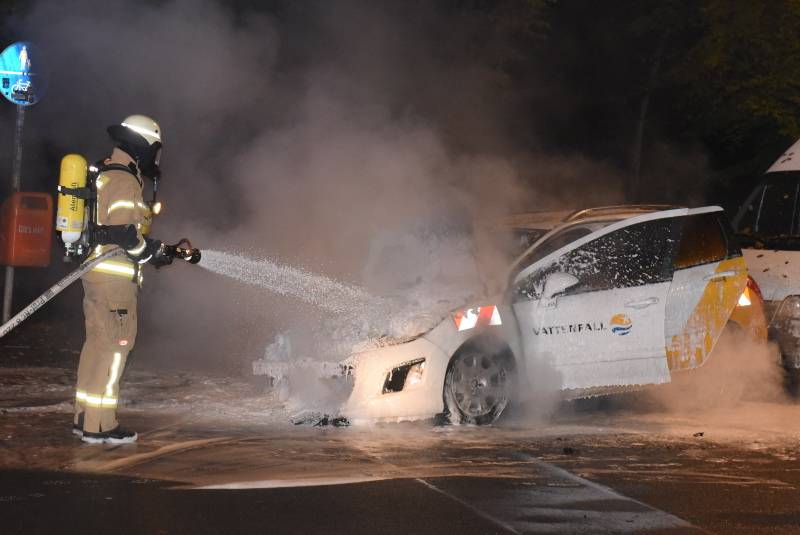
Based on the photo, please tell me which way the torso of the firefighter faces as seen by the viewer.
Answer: to the viewer's right

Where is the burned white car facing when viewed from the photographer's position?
facing the viewer and to the left of the viewer

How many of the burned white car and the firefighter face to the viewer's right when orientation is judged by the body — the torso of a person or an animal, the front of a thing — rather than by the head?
1

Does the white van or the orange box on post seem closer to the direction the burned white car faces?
the orange box on post

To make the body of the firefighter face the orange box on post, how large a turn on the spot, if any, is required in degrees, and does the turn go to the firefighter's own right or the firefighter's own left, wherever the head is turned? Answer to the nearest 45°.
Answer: approximately 90° to the firefighter's own left

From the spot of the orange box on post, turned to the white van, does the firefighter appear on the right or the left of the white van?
right

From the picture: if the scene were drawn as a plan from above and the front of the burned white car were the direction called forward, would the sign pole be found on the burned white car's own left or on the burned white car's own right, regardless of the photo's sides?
on the burned white car's own right

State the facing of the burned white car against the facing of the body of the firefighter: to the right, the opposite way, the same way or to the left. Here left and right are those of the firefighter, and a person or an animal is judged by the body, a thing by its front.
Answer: the opposite way

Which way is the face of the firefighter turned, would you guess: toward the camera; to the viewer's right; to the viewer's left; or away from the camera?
to the viewer's right

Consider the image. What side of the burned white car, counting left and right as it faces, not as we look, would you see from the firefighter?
front

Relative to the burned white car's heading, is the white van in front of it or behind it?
behind

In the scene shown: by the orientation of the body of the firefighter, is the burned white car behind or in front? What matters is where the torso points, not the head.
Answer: in front
